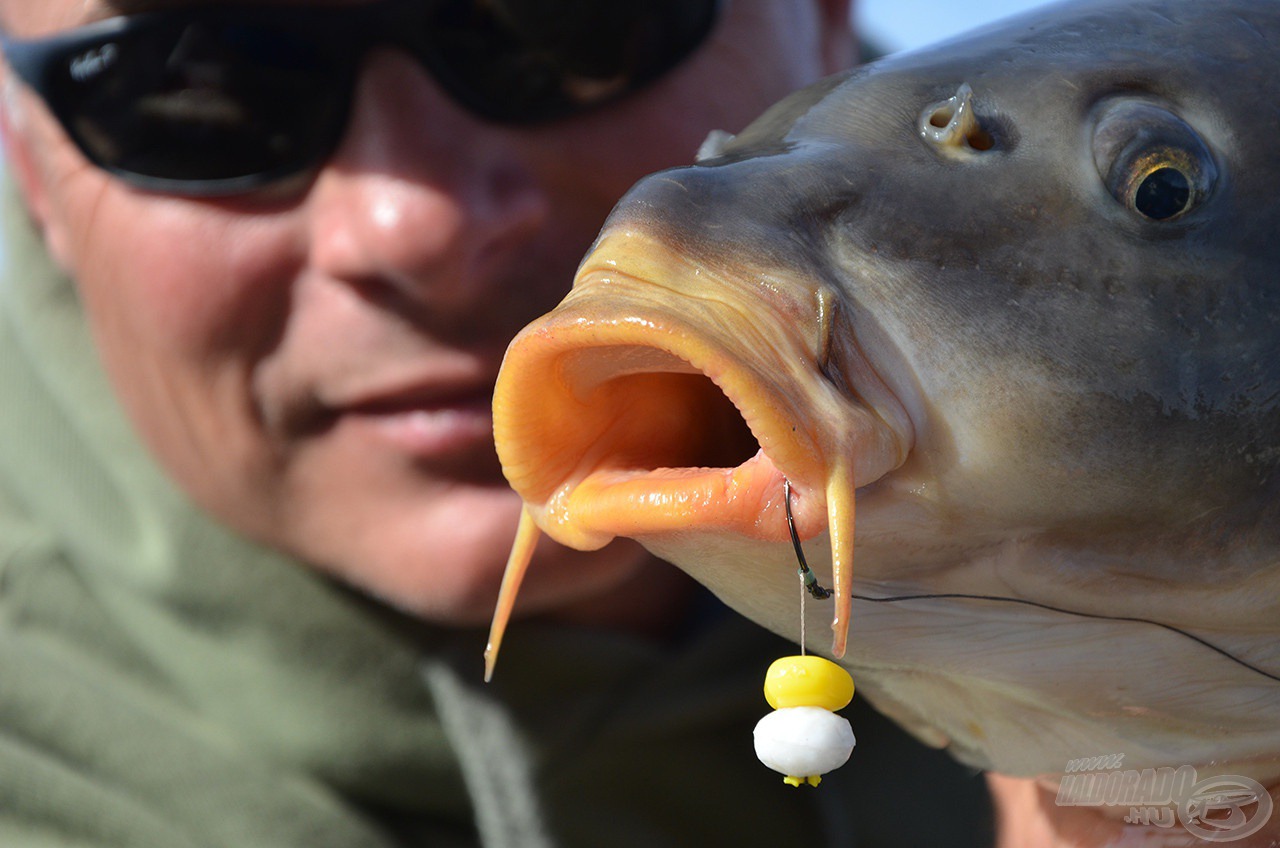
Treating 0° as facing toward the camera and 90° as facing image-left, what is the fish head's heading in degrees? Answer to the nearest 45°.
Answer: approximately 45°

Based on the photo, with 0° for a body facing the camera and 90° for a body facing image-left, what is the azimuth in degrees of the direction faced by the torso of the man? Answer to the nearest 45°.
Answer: approximately 0°
